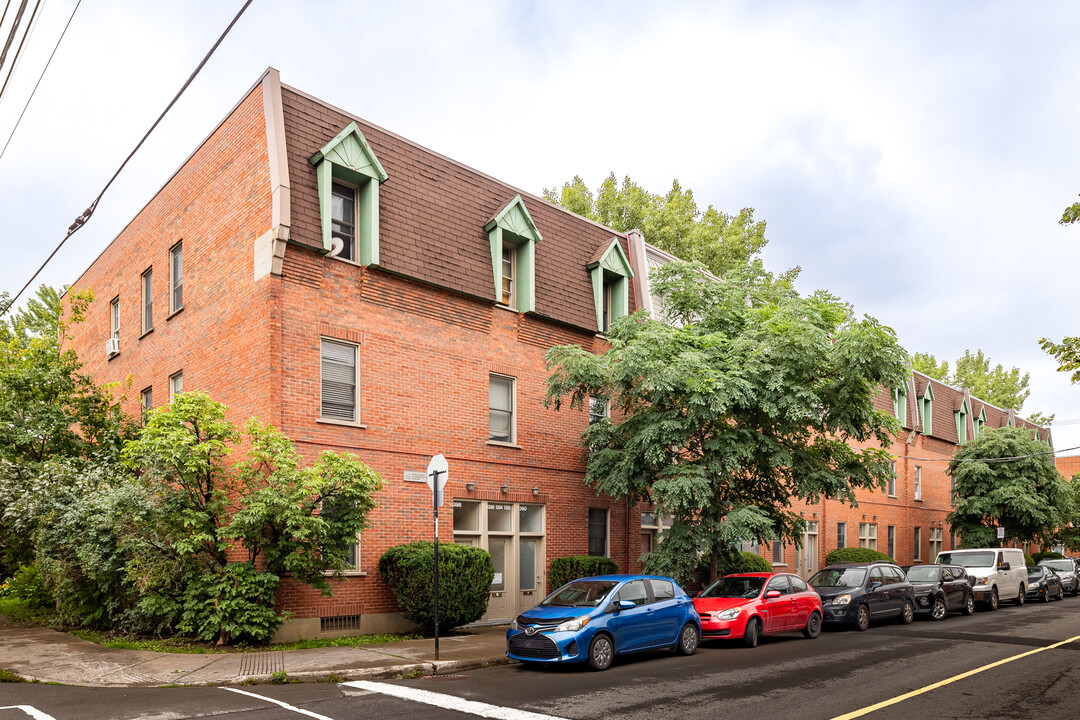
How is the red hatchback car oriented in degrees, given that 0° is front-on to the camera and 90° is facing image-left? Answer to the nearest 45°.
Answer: approximately 45°

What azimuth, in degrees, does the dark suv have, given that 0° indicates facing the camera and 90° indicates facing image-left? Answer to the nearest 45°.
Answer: approximately 45°

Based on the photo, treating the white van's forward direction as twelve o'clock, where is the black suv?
The black suv is roughly at 11 o'clock from the white van.

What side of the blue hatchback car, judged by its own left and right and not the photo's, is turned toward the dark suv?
back

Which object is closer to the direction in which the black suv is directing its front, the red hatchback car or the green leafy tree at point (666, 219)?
the red hatchback car

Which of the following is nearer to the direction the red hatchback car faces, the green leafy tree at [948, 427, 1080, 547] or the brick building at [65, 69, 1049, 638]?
the brick building

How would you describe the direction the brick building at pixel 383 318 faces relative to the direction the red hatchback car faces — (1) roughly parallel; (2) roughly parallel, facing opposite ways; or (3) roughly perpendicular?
roughly perpendicular

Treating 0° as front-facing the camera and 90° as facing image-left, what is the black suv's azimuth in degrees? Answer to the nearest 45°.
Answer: approximately 45°

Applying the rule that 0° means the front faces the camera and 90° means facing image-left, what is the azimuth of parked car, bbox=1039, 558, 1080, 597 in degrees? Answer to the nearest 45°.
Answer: approximately 45°
